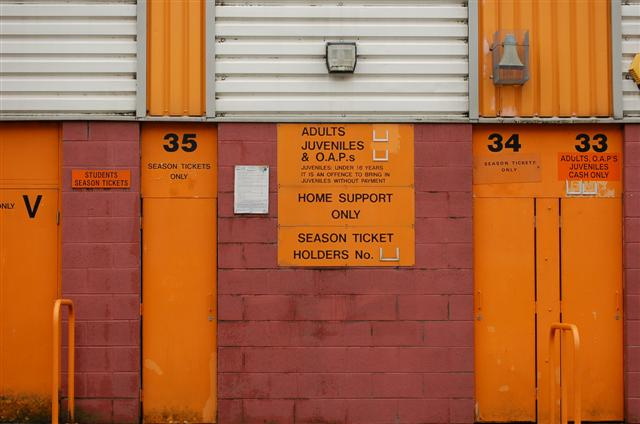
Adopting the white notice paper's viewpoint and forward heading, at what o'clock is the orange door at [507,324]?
The orange door is roughly at 9 o'clock from the white notice paper.

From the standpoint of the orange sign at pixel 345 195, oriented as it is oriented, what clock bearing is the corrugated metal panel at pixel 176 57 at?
The corrugated metal panel is roughly at 3 o'clock from the orange sign.

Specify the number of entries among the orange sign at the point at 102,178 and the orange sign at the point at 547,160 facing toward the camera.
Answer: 2

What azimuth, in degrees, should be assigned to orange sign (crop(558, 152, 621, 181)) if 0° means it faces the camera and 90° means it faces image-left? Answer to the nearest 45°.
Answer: approximately 0°

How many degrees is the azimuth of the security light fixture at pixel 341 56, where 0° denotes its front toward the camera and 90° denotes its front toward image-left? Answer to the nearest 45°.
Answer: approximately 0°

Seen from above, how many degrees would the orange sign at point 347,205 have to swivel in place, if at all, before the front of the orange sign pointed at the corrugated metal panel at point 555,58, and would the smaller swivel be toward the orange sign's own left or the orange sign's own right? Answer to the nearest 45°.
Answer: approximately 90° to the orange sign's own left
